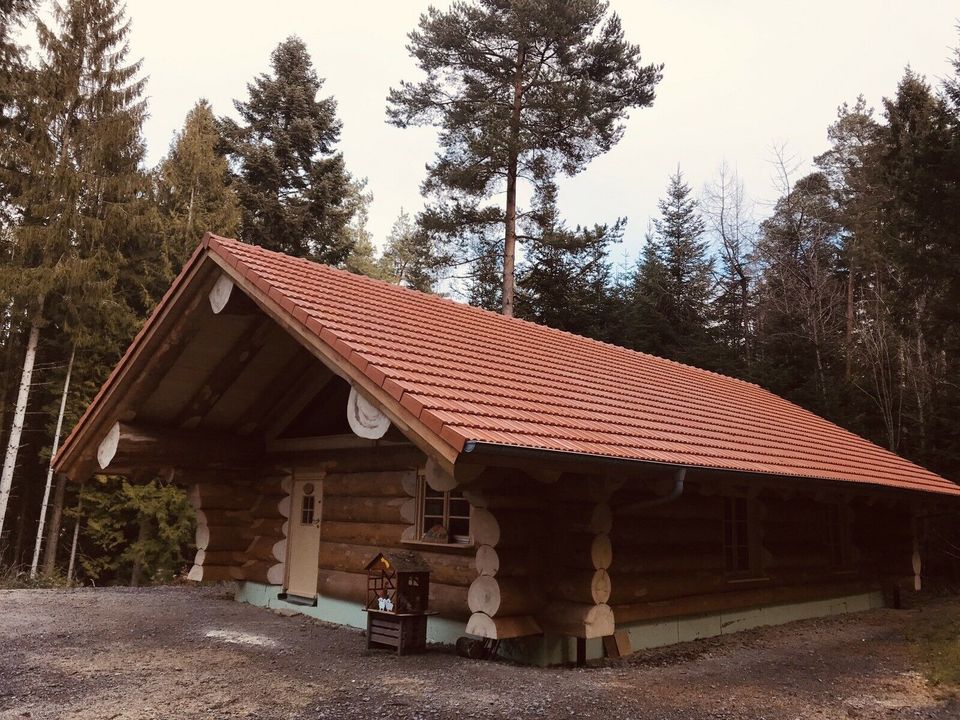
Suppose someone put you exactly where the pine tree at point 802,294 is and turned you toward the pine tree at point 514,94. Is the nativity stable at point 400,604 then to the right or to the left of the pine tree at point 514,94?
left

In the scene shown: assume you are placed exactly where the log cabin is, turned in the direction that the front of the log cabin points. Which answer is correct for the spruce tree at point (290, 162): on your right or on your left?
on your right

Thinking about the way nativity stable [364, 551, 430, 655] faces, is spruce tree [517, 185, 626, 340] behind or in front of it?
behind

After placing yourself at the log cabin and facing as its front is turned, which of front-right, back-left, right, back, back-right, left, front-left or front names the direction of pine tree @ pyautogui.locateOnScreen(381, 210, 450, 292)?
back-right

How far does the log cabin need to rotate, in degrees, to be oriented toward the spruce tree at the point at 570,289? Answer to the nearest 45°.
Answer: approximately 135° to its right

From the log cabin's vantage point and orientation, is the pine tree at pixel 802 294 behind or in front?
behind

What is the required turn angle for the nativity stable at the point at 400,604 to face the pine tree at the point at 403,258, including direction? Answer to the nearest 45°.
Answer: approximately 135° to its right

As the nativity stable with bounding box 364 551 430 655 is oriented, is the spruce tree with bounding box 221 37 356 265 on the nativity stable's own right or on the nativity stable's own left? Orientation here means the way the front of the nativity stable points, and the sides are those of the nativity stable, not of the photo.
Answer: on the nativity stable's own right

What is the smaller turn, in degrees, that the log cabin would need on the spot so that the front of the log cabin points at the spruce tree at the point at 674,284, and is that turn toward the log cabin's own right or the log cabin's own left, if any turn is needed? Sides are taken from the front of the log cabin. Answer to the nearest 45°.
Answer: approximately 135° to the log cabin's own right
